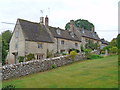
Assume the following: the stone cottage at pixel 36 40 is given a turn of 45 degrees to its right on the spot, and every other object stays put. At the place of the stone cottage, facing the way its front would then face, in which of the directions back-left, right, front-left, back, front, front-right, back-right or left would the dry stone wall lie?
front

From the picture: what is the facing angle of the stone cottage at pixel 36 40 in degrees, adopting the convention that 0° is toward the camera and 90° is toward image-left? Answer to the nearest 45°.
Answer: approximately 315°
